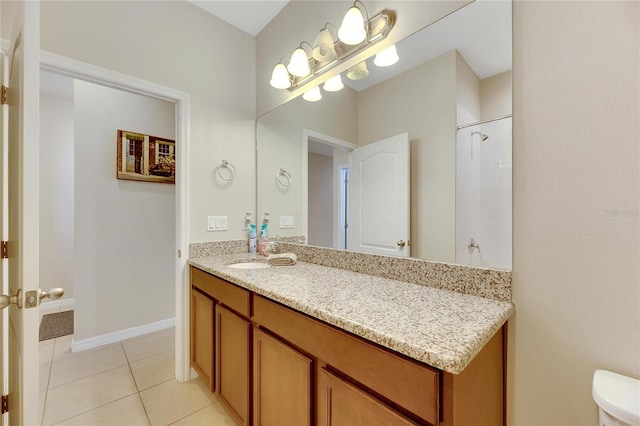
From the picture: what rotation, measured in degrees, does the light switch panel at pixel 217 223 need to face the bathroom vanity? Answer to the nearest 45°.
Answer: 0° — it already faces it

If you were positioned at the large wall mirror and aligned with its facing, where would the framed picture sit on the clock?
The framed picture is roughly at 2 o'clock from the large wall mirror.

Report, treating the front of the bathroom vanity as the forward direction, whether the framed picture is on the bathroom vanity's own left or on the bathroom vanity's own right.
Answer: on the bathroom vanity's own right

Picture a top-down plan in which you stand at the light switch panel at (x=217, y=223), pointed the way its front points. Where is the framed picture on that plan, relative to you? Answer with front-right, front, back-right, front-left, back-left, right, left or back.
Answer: back-right

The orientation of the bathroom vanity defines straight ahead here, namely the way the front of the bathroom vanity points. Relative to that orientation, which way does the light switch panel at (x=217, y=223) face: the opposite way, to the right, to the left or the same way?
to the left

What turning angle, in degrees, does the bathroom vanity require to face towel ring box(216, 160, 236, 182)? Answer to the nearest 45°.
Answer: approximately 90° to its right

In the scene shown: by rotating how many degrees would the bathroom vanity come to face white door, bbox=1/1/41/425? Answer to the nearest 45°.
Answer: approximately 45° to its right

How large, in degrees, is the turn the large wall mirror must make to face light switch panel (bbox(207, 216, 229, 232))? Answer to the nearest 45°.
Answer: approximately 45° to its right

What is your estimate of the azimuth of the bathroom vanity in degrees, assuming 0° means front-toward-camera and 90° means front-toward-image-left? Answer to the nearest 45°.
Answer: approximately 45°

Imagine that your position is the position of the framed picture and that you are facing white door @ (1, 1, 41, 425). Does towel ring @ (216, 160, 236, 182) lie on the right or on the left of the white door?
left

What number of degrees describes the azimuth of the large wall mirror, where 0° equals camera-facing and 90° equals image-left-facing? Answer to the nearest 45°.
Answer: approximately 45°

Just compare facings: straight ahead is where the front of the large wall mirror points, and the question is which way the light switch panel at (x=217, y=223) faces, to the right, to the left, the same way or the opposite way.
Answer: to the left
